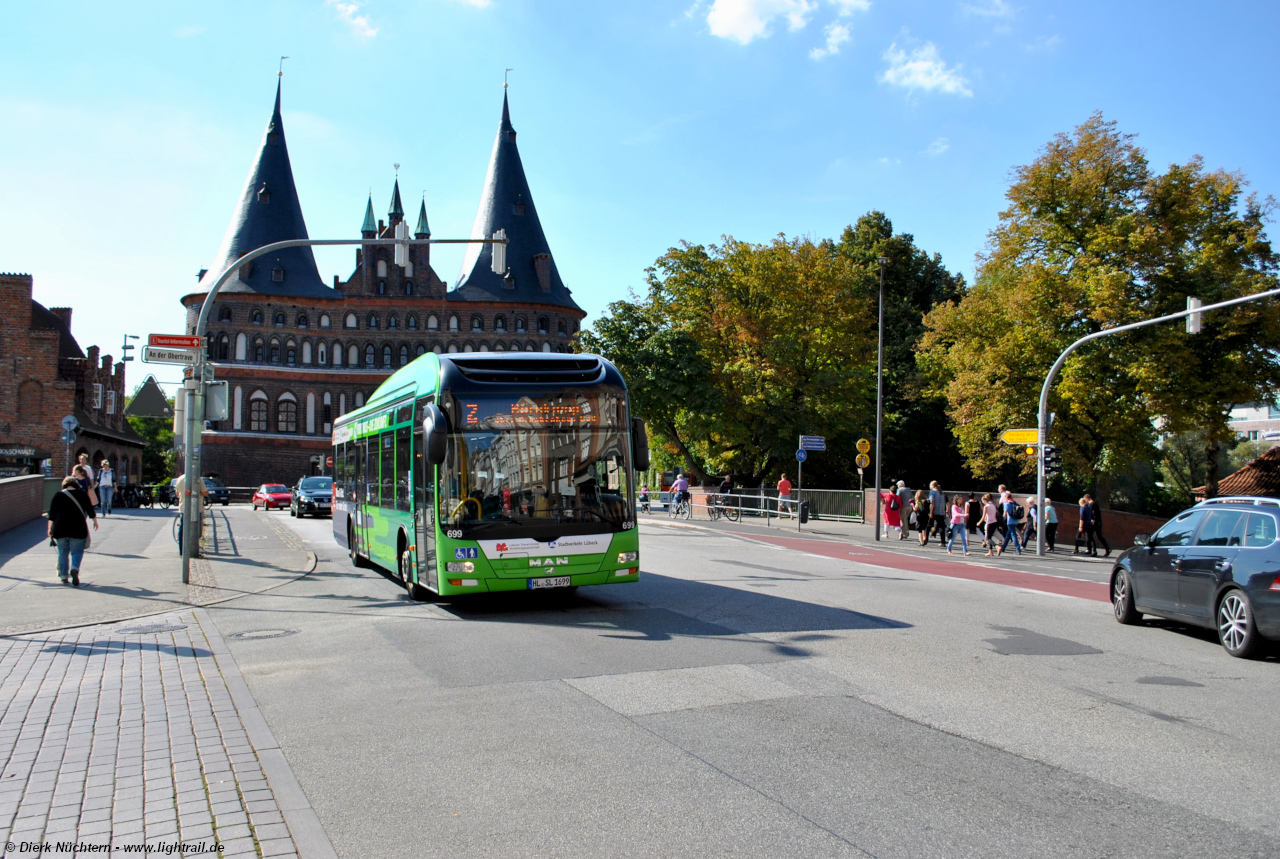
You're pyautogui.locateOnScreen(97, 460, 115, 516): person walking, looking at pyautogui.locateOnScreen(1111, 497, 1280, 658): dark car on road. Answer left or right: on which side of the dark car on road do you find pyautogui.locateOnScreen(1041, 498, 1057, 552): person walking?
left

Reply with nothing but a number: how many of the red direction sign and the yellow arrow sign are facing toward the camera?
2

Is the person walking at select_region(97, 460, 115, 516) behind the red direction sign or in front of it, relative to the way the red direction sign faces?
behind

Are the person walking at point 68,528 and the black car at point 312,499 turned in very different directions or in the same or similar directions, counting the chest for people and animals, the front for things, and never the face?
very different directions

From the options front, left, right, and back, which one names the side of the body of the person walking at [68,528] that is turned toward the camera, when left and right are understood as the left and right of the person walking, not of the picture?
back

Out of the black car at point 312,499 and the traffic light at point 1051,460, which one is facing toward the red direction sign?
the black car

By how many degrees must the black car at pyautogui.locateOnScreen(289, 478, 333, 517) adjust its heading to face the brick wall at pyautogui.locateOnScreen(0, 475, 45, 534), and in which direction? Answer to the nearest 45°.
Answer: approximately 45° to its right

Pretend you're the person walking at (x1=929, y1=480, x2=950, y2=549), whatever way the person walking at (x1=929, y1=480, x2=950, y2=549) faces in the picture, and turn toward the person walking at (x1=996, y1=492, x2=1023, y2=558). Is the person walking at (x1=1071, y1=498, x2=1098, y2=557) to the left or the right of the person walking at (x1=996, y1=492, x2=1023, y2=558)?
left
